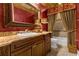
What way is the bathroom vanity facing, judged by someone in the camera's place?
facing the viewer and to the right of the viewer

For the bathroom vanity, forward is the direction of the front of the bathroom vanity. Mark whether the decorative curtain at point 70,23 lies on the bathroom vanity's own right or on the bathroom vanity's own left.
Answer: on the bathroom vanity's own left
